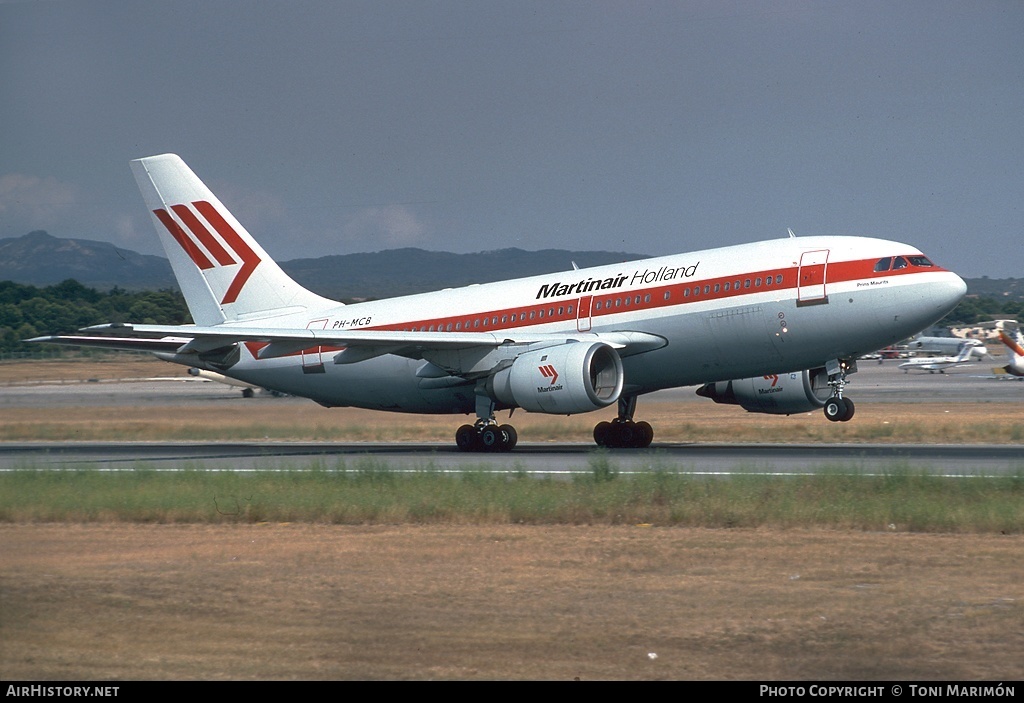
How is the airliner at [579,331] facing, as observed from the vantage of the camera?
facing the viewer and to the right of the viewer
